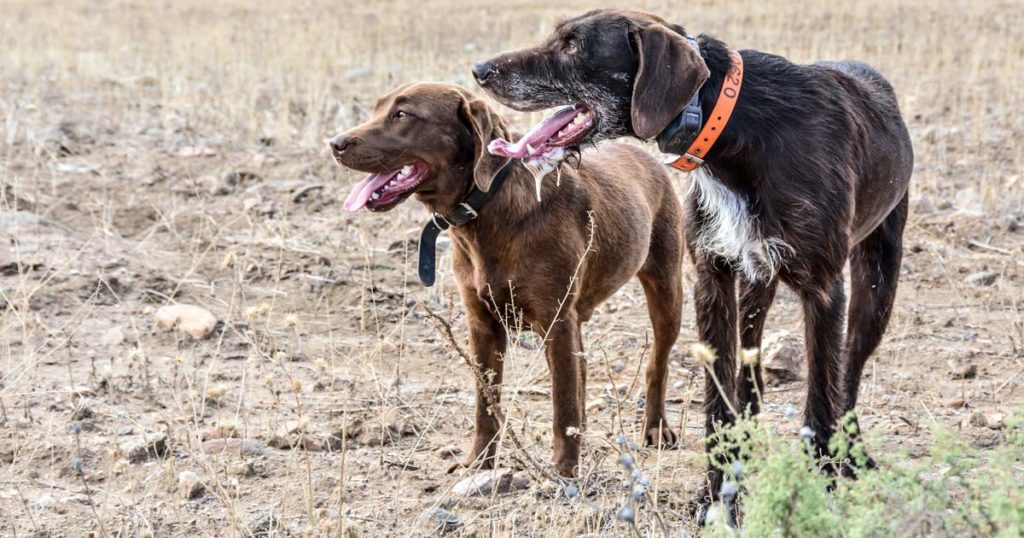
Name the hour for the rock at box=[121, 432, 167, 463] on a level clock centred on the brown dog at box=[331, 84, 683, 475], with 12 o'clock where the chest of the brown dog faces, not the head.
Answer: The rock is roughly at 1 o'clock from the brown dog.

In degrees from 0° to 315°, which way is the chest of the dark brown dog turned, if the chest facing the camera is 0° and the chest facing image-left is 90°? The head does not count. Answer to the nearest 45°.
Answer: approximately 45°

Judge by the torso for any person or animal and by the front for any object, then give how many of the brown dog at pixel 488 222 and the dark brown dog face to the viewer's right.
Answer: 0

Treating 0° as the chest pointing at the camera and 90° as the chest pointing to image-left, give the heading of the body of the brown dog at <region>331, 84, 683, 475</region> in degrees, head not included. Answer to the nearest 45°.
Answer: approximately 45°

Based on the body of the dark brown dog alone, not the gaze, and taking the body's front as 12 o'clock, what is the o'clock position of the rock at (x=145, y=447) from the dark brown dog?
The rock is roughly at 1 o'clock from the dark brown dog.

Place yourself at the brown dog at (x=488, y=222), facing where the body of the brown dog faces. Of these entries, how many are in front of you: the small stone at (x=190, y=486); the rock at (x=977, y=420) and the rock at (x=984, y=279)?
1

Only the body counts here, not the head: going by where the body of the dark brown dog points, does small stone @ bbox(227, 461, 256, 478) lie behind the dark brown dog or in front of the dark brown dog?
in front

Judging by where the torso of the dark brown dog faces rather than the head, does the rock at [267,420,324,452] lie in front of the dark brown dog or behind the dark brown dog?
in front
